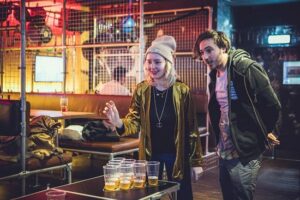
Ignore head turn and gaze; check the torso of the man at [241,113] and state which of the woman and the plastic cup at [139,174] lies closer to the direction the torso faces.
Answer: the plastic cup

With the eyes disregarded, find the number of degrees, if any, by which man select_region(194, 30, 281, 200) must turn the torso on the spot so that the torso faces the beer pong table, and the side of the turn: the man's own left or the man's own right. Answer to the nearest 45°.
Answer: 0° — they already face it

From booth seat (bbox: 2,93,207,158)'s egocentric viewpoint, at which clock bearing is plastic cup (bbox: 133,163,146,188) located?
The plastic cup is roughly at 12 o'clock from the booth seat.

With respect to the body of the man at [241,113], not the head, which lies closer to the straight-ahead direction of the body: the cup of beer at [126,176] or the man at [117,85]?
the cup of beer

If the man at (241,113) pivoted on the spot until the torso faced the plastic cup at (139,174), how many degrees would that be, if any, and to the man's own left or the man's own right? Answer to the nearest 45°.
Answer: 0° — they already face it

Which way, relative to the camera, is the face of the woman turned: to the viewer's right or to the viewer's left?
to the viewer's left

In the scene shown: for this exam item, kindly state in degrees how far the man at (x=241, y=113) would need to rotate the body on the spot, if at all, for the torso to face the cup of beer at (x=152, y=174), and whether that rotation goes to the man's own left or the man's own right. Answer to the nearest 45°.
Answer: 0° — they already face it

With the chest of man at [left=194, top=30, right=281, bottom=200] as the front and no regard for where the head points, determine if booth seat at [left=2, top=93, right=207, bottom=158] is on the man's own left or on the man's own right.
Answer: on the man's own right

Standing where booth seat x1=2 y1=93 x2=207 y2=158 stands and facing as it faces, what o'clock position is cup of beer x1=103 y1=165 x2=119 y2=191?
The cup of beer is roughly at 12 o'clock from the booth seat.

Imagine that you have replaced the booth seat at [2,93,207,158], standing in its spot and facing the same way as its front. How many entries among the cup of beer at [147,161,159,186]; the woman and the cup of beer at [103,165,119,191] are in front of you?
3
